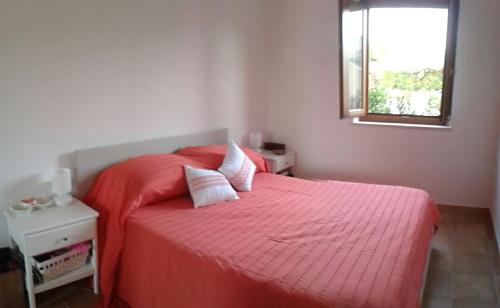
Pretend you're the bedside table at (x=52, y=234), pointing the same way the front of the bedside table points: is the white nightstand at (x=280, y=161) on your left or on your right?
on your left

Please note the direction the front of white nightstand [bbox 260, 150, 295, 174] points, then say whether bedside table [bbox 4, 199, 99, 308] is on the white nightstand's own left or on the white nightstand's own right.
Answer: on the white nightstand's own right

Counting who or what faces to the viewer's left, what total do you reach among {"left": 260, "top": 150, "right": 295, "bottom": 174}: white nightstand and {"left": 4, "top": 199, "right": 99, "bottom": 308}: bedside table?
0

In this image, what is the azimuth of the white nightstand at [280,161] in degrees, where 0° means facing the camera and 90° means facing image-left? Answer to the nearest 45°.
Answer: approximately 315°

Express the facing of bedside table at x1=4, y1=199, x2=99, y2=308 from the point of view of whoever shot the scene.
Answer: facing the viewer and to the right of the viewer
